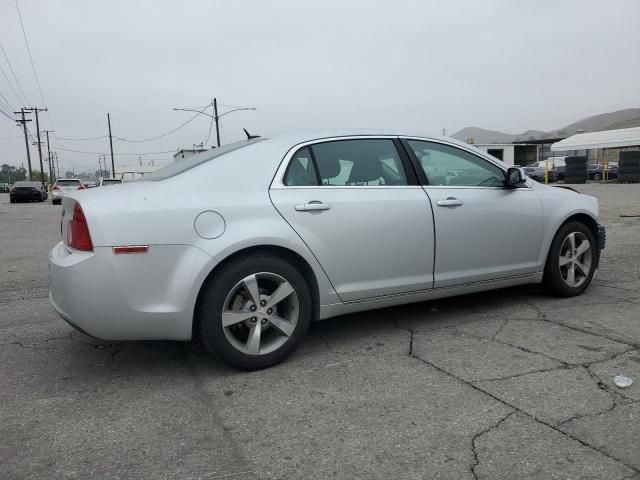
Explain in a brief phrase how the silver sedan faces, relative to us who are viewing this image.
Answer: facing away from the viewer and to the right of the viewer
